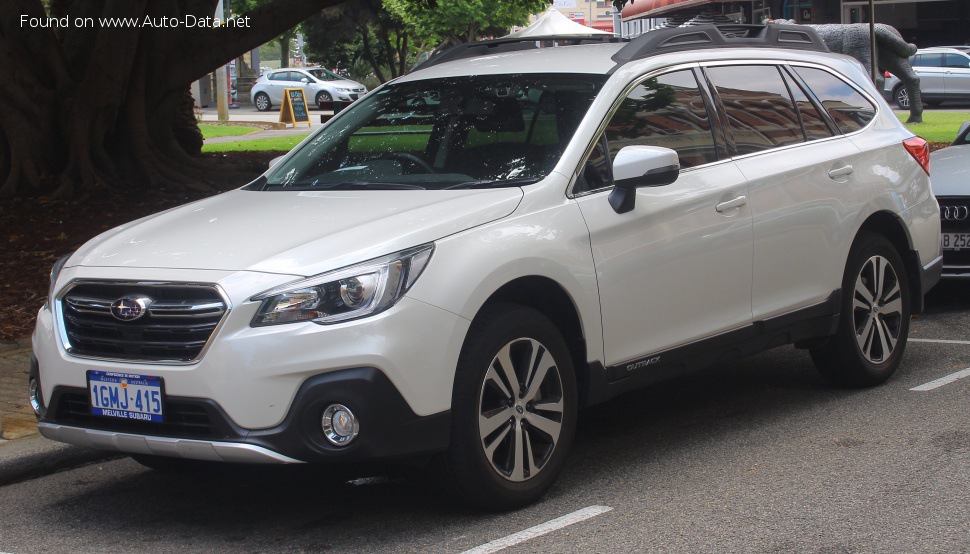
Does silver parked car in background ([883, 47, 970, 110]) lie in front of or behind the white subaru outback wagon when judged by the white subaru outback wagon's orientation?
behind

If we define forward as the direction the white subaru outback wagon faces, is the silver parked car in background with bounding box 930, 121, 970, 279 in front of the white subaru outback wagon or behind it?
behind

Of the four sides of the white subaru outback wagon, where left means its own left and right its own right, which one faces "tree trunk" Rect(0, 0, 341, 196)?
right

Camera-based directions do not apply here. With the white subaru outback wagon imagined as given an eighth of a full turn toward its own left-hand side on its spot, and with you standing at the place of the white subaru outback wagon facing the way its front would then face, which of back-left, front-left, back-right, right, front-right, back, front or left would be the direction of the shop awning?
back

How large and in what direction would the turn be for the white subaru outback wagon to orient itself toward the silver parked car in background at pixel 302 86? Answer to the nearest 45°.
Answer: approximately 135° to its right

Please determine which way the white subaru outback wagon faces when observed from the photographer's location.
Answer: facing the viewer and to the left of the viewer

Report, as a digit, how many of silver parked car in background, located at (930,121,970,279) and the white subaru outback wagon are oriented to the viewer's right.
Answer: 0
